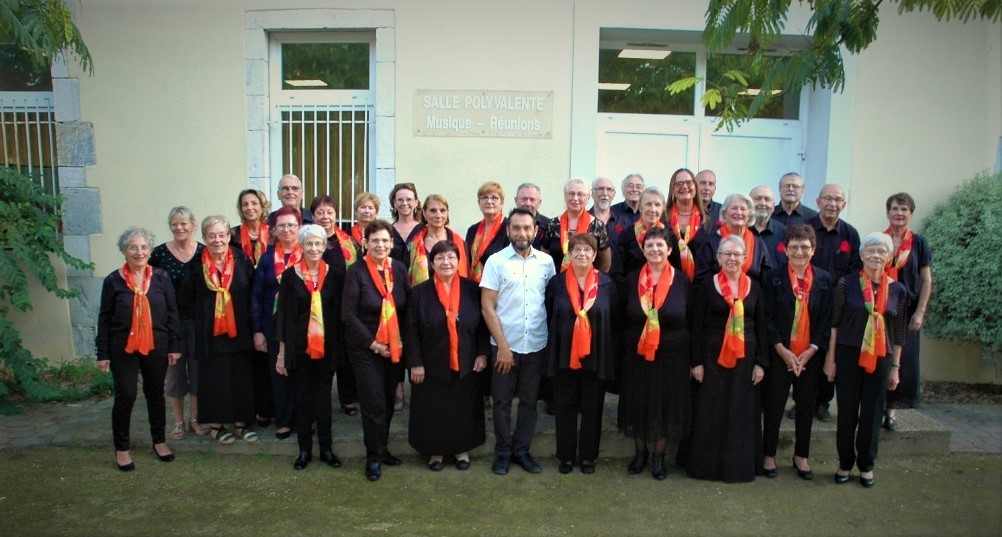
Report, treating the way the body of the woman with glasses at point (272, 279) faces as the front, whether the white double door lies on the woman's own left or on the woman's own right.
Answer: on the woman's own left

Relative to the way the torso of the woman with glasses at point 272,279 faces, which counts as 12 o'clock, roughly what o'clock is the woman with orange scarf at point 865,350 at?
The woman with orange scarf is roughly at 10 o'clock from the woman with glasses.

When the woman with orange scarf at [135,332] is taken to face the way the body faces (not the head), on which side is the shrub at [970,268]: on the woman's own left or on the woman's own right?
on the woman's own left

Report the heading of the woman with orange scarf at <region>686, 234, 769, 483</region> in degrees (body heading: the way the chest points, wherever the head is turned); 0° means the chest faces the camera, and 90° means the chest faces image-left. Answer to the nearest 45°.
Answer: approximately 0°

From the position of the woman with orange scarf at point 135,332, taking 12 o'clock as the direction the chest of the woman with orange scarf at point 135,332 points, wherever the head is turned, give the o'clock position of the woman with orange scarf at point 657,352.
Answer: the woman with orange scarf at point 657,352 is roughly at 10 o'clock from the woman with orange scarf at point 135,332.

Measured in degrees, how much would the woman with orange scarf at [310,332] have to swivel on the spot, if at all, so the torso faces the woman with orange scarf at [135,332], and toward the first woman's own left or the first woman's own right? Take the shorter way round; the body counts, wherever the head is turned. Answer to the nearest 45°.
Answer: approximately 90° to the first woman's own right

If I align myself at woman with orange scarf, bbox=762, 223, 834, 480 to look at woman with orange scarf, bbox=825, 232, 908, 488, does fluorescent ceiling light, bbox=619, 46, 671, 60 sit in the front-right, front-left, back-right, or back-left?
back-left

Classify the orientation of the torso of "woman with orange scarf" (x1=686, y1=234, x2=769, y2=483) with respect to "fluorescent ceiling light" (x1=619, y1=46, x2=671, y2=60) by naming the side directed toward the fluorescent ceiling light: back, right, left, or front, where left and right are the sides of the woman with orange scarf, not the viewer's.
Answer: back

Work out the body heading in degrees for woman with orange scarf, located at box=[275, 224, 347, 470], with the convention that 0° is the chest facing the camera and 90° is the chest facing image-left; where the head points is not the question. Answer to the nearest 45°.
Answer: approximately 0°

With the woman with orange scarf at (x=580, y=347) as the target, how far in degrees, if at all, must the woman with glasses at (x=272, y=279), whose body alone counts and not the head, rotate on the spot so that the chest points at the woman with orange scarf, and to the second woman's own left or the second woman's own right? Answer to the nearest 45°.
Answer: approximately 45° to the second woman's own left
